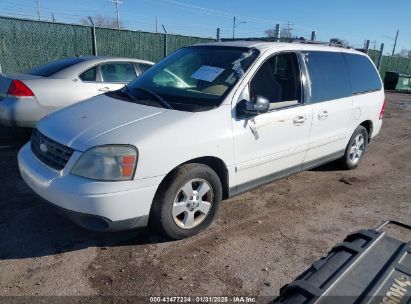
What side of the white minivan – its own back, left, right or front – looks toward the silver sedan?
right

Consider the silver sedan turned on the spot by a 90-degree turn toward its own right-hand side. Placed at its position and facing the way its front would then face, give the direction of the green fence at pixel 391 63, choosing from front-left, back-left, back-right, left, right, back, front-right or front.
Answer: left

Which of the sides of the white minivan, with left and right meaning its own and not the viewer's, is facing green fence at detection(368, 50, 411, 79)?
back

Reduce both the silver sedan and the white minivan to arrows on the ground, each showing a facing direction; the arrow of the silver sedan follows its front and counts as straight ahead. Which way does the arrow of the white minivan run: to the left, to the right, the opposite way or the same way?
the opposite way

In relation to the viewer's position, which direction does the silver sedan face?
facing away from the viewer and to the right of the viewer

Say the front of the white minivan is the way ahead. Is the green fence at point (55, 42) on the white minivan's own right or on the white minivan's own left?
on the white minivan's own right

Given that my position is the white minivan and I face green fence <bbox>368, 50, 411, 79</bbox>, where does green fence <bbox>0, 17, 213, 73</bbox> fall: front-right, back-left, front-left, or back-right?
front-left

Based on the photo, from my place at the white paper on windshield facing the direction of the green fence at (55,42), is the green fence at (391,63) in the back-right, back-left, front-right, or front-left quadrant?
front-right

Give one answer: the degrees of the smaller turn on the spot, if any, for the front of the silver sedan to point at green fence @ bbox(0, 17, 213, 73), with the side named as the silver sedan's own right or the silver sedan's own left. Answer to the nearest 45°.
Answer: approximately 45° to the silver sedan's own left

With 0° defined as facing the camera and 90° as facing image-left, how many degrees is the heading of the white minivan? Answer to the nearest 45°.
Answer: approximately 45°
